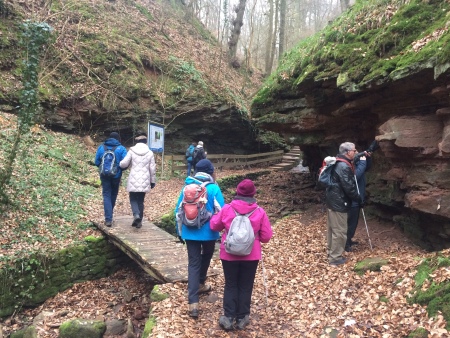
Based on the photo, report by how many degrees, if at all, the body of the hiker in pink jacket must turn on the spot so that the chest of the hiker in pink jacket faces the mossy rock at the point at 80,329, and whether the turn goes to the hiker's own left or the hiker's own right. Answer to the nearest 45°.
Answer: approximately 45° to the hiker's own left

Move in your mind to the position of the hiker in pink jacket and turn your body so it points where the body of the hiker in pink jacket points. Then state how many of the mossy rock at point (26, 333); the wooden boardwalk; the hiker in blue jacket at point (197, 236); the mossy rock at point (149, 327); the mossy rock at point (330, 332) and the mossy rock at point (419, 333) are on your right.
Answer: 2

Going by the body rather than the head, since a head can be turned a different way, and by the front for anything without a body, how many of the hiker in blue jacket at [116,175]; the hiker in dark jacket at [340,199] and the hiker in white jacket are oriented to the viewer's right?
1

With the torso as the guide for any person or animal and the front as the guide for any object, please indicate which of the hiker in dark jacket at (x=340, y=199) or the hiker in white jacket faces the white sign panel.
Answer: the hiker in white jacket

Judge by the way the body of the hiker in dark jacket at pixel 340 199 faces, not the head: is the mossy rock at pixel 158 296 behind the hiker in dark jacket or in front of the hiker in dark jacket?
behind

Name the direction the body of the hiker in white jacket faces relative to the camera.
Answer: away from the camera

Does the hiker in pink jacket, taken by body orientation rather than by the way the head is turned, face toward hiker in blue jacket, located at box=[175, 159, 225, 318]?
no

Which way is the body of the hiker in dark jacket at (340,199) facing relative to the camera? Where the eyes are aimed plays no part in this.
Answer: to the viewer's right

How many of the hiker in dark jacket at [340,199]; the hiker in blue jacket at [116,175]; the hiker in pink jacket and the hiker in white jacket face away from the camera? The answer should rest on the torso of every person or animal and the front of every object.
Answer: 3

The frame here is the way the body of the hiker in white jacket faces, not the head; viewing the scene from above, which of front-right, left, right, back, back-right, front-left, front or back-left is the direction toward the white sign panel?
front

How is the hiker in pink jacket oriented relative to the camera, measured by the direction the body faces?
away from the camera

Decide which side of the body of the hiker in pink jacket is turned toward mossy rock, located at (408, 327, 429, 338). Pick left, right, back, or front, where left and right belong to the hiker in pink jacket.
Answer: right

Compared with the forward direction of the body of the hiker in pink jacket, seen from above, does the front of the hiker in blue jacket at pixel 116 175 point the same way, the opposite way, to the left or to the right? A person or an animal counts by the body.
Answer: the same way

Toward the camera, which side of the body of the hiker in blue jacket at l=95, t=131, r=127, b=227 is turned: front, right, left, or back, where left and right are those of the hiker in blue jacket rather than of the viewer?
back

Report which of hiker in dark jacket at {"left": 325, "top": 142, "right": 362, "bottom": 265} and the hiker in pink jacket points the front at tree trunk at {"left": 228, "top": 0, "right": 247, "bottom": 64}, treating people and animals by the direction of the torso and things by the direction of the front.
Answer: the hiker in pink jacket

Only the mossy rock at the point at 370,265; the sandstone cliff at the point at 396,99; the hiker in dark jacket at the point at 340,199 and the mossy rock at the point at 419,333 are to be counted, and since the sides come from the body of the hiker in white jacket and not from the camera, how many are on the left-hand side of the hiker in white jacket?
0
